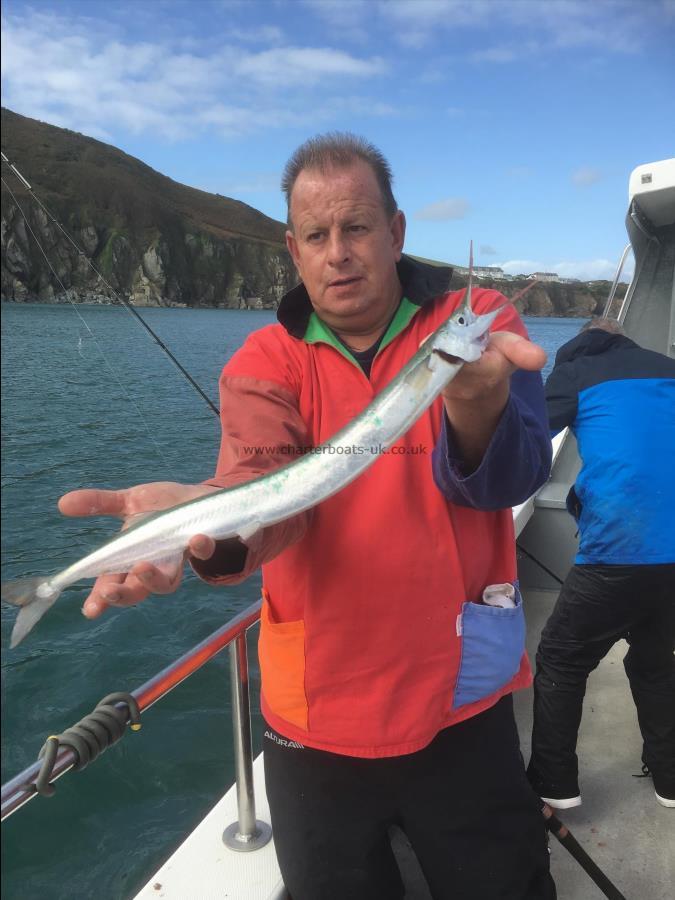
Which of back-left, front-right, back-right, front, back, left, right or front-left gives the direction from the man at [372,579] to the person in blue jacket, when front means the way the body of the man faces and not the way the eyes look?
back-left

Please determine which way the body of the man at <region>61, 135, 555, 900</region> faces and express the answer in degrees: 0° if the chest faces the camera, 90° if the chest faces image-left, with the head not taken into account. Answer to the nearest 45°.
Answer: approximately 0°

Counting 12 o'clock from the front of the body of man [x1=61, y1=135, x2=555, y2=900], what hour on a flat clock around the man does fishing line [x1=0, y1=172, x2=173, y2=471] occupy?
The fishing line is roughly at 5 o'clock from the man.
